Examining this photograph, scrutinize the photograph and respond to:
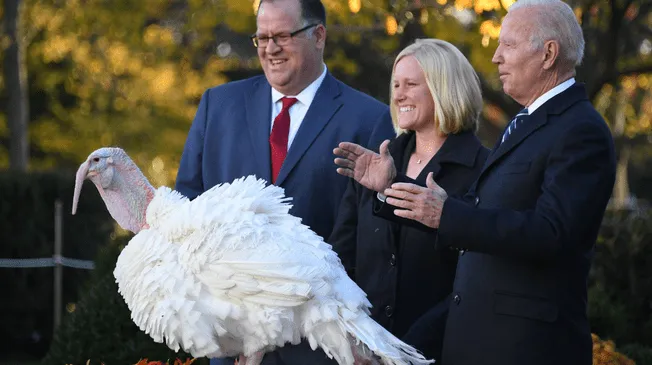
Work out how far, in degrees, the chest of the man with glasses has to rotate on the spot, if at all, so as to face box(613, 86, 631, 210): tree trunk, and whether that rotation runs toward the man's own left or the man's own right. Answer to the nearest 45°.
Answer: approximately 180°

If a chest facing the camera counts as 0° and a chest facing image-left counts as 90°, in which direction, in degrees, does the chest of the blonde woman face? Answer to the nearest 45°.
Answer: approximately 45°

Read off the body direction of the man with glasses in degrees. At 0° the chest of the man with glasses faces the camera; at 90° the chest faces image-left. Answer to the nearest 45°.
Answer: approximately 45°

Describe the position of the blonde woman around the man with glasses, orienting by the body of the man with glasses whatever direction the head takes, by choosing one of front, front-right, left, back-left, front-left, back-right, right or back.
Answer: left

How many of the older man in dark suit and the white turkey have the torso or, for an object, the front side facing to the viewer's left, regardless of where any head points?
2

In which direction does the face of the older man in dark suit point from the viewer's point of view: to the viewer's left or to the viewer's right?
to the viewer's left

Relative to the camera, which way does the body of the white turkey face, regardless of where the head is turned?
to the viewer's left

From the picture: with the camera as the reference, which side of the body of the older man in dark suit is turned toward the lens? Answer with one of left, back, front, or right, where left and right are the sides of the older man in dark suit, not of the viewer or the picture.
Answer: left

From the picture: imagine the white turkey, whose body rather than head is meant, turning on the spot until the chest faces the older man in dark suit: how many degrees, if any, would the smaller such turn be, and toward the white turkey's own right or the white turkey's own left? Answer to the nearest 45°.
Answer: approximately 180°
